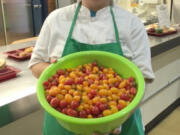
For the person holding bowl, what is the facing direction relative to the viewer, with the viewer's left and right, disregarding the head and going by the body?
facing the viewer
